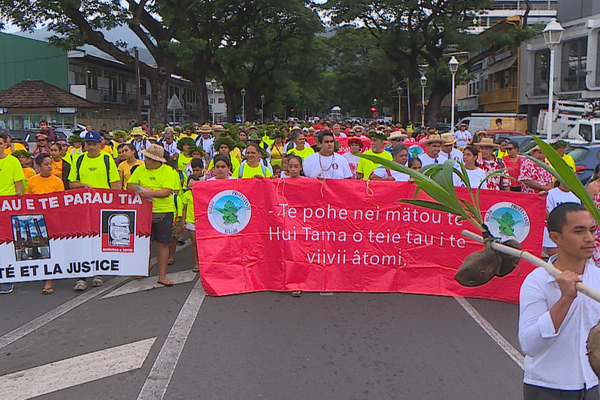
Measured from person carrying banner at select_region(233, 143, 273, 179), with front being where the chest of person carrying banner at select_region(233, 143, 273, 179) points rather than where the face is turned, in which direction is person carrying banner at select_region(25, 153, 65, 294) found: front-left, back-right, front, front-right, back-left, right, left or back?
right

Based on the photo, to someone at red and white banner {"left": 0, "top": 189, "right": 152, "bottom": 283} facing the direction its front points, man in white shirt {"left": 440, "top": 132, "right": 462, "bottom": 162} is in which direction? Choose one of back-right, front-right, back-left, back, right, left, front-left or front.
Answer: left

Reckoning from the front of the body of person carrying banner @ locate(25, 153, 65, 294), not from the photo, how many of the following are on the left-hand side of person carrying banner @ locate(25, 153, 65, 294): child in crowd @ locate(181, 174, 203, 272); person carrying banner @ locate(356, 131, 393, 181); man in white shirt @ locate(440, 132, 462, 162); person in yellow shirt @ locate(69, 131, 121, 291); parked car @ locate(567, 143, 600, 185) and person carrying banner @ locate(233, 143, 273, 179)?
6

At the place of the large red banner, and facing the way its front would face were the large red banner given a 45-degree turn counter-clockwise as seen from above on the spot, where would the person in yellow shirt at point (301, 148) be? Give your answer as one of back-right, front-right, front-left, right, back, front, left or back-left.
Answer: back-left

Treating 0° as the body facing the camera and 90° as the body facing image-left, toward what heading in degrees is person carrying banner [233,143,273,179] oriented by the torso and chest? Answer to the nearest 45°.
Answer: approximately 0°

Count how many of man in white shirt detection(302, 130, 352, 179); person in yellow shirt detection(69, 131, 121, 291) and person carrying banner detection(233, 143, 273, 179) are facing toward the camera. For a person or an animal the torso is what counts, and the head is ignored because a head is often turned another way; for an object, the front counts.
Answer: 3
